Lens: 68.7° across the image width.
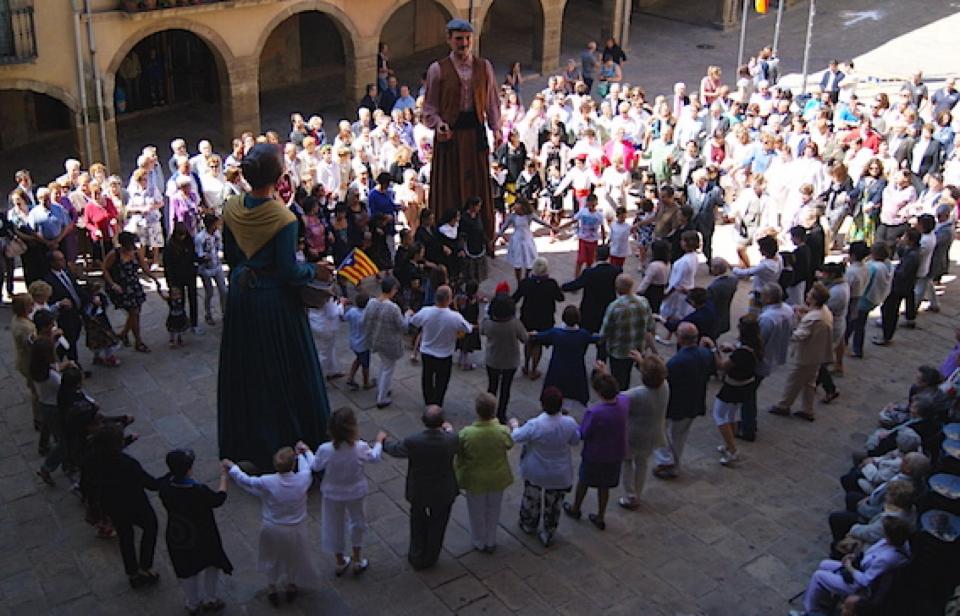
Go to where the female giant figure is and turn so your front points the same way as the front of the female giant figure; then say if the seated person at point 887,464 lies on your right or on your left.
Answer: on your right

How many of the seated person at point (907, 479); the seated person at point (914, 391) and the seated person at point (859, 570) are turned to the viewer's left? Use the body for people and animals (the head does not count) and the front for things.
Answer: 3

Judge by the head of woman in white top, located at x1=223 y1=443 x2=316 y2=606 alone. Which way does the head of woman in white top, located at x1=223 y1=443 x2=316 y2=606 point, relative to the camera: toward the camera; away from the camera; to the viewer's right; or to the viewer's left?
away from the camera

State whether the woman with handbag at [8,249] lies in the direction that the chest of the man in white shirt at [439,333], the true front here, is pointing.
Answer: no

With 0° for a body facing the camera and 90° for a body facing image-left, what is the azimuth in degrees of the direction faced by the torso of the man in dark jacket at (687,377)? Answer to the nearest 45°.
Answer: approximately 135°

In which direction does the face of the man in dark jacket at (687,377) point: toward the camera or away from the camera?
away from the camera

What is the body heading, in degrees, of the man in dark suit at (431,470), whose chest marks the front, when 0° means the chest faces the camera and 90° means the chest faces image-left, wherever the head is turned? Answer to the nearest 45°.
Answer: approximately 180°

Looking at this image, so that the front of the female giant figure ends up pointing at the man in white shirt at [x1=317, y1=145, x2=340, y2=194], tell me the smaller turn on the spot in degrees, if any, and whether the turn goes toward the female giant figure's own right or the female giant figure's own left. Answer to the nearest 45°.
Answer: approximately 45° to the female giant figure's own left

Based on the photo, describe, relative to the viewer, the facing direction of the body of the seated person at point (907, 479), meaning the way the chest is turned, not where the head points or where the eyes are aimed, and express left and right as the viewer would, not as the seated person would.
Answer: facing to the left of the viewer

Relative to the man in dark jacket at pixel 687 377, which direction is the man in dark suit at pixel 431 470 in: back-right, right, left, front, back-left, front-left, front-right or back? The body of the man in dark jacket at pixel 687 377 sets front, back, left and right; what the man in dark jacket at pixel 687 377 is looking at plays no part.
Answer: left

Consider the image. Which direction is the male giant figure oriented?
toward the camera

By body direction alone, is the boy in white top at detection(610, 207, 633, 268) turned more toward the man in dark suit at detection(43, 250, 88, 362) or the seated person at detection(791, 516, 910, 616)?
the seated person

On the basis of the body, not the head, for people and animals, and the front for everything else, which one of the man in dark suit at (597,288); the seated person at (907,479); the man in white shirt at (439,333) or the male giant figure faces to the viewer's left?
the seated person

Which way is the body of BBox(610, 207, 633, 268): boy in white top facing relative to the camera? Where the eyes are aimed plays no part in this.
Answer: toward the camera
